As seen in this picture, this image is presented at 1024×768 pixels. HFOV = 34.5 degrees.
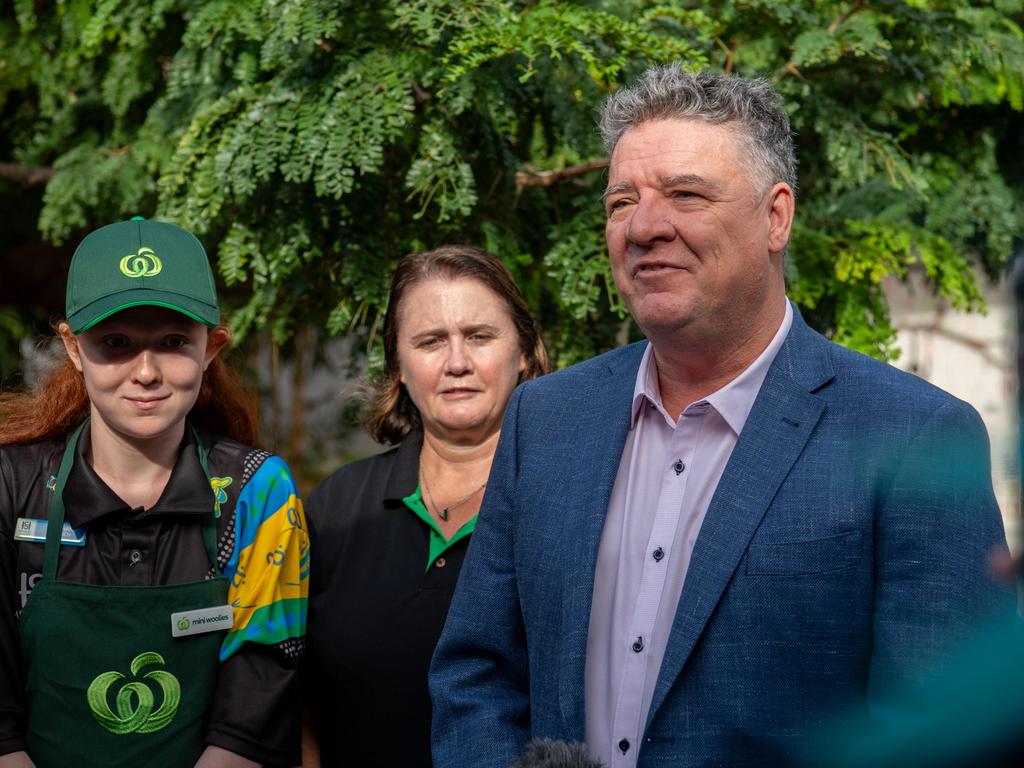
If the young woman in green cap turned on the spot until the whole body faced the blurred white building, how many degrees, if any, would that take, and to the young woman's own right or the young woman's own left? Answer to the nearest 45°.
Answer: approximately 135° to the young woman's own left

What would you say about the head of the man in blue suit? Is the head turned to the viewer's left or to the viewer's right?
to the viewer's left

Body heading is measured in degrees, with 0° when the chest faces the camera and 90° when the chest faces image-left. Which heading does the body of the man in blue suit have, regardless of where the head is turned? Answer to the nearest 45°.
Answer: approximately 45°

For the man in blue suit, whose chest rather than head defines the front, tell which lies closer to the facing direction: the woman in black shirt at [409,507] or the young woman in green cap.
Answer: the young woman in green cap

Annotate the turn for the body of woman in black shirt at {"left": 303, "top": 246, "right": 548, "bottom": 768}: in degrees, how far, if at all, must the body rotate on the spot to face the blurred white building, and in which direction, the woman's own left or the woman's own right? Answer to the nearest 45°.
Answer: approximately 135° to the woman's own left

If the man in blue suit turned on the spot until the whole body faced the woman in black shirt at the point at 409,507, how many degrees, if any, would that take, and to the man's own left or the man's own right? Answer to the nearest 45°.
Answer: approximately 90° to the man's own right

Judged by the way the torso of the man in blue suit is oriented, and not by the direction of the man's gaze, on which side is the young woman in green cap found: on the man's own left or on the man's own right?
on the man's own right

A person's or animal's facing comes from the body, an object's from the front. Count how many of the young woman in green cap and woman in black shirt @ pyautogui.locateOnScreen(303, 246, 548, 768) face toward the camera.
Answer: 2
